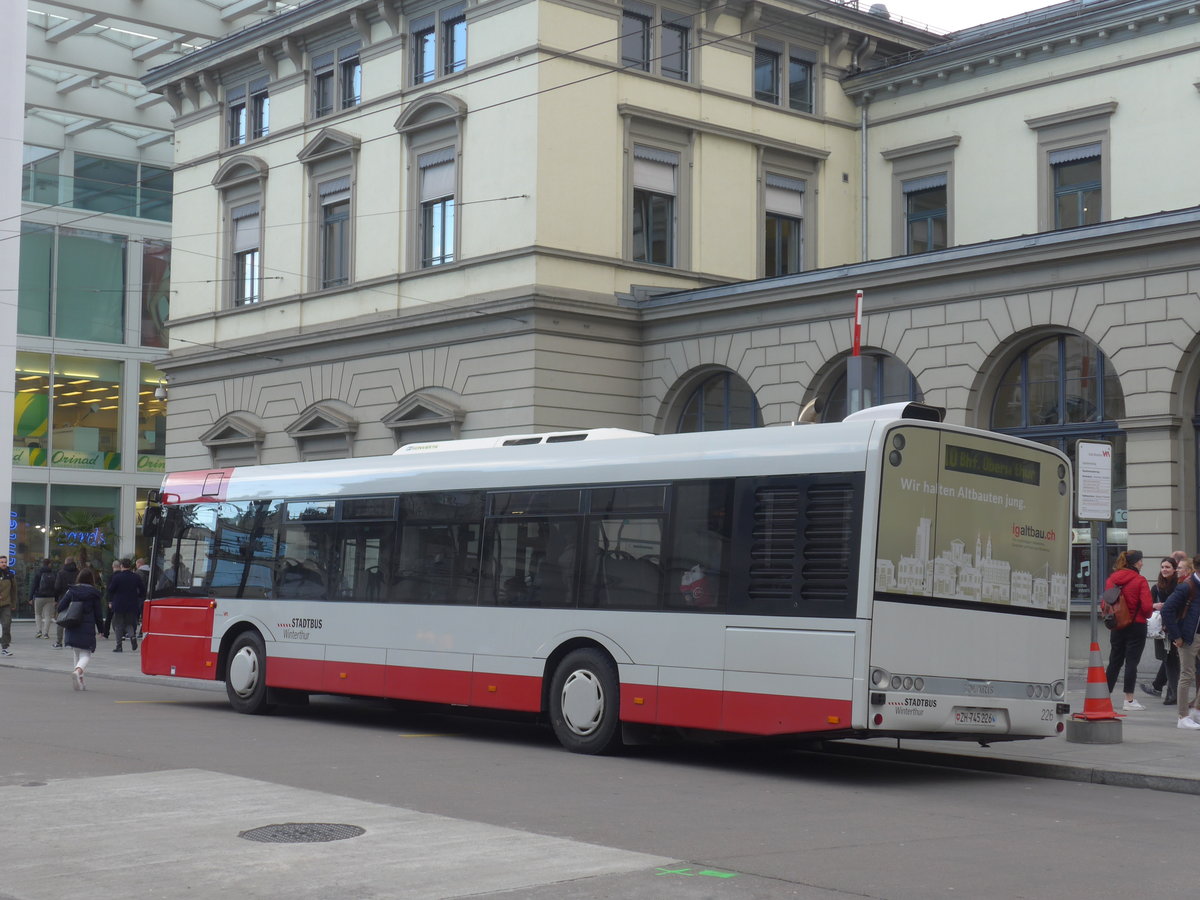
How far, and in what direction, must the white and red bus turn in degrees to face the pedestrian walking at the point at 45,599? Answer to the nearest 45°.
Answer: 0° — it already faces them

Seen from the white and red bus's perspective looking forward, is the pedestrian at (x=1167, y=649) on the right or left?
on its right

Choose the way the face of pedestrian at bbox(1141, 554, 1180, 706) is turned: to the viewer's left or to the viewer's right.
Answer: to the viewer's left

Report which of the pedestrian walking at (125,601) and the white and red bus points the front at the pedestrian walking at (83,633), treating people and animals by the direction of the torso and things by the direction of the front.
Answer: the white and red bus

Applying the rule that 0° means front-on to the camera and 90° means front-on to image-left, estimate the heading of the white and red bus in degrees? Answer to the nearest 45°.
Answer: approximately 135°

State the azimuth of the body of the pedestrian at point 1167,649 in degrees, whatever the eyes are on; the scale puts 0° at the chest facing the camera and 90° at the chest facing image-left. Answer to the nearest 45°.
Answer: approximately 45°

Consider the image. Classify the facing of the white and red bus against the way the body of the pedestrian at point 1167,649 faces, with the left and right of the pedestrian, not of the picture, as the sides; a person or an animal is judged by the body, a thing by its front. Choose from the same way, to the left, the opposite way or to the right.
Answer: to the right

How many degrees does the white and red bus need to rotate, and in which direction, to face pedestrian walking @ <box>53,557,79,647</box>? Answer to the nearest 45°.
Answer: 0° — it already faces them
